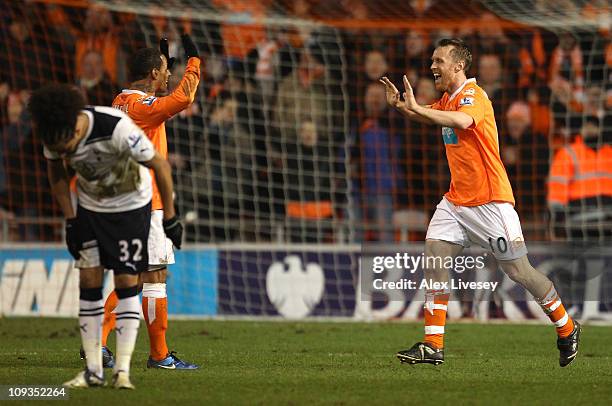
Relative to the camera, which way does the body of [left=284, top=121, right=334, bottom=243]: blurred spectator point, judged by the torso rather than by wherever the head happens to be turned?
toward the camera

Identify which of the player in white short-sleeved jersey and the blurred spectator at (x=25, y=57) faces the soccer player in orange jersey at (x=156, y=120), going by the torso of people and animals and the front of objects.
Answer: the blurred spectator

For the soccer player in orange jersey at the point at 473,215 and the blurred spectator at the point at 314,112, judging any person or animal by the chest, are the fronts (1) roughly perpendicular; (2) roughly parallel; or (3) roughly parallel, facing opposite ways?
roughly perpendicular

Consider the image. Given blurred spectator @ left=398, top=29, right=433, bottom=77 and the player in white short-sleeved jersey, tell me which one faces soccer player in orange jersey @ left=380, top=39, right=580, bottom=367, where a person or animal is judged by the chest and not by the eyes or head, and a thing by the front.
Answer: the blurred spectator

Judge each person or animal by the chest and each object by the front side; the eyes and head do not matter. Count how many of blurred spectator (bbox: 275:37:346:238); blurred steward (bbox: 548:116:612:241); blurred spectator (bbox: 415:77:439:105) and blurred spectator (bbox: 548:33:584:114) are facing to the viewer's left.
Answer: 0

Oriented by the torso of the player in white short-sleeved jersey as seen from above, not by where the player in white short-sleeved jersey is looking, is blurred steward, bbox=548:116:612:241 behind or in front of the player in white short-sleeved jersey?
behind

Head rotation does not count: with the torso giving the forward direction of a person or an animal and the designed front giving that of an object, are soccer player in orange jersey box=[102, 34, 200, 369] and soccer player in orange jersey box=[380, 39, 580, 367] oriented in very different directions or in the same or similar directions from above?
very different directions

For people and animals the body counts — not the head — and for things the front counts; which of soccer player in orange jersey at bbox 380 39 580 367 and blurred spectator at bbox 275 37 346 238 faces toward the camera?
the blurred spectator

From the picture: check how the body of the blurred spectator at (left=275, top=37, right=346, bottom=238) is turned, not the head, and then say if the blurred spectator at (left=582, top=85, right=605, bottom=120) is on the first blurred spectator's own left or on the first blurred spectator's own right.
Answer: on the first blurred spectator's own left

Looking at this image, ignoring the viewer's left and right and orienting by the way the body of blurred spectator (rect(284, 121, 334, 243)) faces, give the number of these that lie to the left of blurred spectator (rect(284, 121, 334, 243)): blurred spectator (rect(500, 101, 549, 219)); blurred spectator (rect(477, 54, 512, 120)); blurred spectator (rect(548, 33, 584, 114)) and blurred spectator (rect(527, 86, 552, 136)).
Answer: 4

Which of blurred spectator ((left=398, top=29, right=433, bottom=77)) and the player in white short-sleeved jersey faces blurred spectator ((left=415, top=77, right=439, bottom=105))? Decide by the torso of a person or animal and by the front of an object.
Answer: blurred spectator ((left=398, top=29, right=433, bottom=77))

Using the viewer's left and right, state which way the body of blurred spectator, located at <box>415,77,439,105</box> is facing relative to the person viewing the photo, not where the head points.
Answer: facing the viewer

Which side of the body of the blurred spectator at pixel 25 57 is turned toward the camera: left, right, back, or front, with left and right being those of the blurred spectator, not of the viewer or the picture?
front
